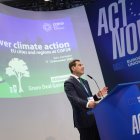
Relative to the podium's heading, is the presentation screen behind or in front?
behind

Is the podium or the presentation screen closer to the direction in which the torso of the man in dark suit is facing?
the podium

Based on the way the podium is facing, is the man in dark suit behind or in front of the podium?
behind

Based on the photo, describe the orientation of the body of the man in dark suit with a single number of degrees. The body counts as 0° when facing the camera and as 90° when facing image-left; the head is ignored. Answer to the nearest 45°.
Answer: approximately 315°

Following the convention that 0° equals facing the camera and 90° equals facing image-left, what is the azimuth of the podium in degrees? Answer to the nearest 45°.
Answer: approximately 315°

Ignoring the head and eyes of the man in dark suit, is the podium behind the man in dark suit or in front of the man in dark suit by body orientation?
in front

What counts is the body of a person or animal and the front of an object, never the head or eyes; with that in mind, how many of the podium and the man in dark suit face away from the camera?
0
